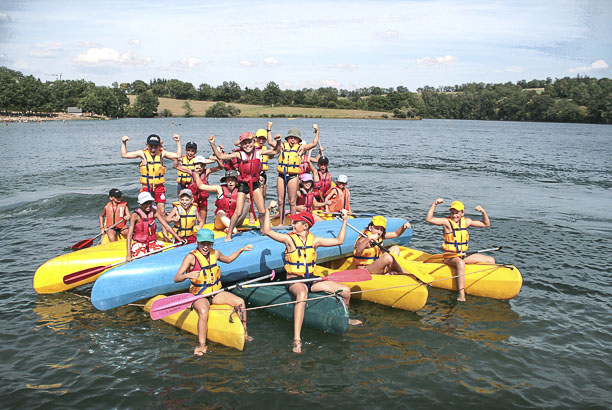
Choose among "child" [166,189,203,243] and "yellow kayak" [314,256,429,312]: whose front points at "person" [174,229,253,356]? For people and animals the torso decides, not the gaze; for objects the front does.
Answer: the child

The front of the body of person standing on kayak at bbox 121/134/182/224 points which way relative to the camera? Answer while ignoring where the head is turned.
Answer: toward the camera

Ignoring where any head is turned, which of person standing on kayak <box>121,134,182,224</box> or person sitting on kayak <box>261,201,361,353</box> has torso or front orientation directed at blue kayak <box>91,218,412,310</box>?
person standing on kayak <box>121,134,182,224</box>

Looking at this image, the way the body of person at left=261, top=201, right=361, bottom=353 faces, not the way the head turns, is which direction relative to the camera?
toward the camera

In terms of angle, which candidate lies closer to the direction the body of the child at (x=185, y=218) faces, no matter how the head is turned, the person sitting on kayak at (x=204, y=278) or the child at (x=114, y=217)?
the person sitting on kayak

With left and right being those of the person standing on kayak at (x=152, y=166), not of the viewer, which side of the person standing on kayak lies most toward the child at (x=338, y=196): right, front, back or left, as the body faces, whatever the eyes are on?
left

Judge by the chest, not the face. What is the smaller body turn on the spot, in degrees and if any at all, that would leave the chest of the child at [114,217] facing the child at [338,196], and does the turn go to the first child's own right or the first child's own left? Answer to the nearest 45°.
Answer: approximately 90° to the first child's own left

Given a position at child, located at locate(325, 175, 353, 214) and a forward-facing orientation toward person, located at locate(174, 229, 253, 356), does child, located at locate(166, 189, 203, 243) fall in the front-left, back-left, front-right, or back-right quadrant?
front-right

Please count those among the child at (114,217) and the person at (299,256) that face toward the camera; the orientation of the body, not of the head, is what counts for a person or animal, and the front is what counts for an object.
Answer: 2

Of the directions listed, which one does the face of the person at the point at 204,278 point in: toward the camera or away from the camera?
toward the camera

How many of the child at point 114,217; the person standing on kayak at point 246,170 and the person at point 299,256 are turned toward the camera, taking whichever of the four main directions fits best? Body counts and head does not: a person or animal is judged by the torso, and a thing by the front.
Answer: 3

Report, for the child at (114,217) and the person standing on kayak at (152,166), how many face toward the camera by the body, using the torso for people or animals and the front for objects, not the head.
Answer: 2
